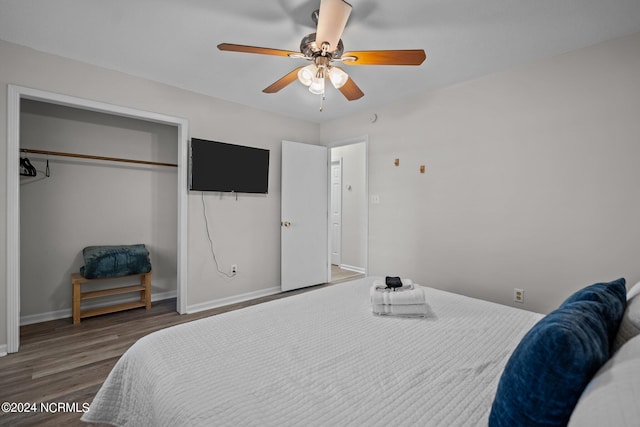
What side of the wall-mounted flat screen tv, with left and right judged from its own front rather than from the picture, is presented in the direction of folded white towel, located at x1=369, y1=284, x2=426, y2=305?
front

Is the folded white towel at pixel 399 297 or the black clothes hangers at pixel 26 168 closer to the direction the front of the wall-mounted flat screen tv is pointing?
the folded white towel

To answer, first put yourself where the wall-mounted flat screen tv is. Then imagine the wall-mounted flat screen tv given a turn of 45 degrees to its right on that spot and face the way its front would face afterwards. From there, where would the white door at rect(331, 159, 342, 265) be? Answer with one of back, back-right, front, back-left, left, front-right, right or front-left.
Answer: back-left

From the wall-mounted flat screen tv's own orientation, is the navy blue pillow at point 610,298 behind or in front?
in front

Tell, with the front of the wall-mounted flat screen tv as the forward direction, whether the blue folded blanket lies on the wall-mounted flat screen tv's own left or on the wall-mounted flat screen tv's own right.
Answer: on the wall-mounted flat screen tv's own right

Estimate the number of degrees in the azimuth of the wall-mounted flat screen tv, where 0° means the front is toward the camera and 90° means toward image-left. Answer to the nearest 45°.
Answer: approximately 315°

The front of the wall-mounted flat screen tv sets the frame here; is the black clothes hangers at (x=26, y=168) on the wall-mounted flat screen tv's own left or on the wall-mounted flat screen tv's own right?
on the wall-mounted flat screen tv's own right

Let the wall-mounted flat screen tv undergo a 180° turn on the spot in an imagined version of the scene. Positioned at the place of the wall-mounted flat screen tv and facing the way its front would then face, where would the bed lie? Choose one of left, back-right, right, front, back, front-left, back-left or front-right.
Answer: back-left
